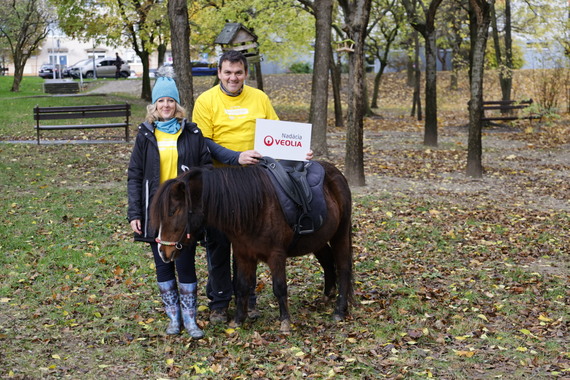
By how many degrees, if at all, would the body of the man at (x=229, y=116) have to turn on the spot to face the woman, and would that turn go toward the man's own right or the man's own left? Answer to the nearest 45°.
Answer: approximately 45° to the man's own right

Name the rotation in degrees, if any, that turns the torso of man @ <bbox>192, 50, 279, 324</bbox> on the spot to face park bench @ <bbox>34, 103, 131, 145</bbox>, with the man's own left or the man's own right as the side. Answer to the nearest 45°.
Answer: approximately 180°

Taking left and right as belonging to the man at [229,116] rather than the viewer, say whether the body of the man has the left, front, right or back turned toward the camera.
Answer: front

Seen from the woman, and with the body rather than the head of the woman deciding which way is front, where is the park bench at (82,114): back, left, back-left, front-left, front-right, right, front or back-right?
back

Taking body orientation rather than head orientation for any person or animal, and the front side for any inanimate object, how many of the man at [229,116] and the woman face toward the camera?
2

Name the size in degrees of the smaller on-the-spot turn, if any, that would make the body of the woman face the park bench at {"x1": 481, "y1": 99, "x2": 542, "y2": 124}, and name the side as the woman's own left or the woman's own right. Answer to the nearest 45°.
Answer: approximately 135° to the woman's own left

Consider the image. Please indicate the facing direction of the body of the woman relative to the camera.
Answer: toward the camera

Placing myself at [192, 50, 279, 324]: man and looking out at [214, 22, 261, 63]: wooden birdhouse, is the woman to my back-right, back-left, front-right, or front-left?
back-left
